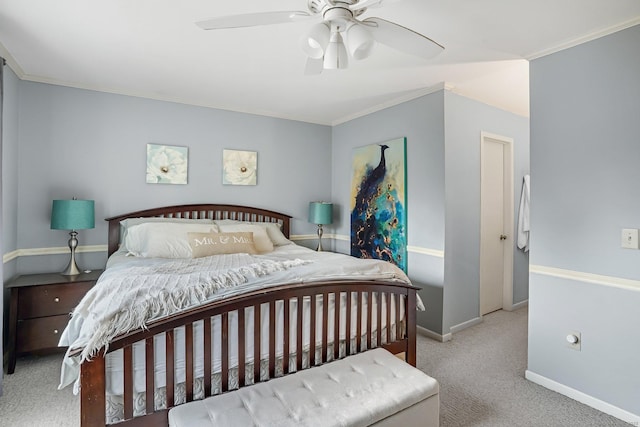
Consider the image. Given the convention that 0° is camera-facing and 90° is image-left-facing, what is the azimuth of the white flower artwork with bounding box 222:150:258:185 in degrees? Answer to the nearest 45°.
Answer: approximately 0°

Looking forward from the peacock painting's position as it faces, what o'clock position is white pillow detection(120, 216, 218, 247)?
The white pillow is roughly at 1 o'clock from the peacock painting.

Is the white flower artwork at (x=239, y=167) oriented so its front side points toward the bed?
yes

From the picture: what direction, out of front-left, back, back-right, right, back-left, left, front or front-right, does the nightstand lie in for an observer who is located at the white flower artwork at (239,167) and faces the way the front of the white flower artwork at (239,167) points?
front-right

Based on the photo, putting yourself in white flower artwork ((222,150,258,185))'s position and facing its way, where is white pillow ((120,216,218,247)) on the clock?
The white pillow is roughly at 2 o'clock from the white flower artwork.

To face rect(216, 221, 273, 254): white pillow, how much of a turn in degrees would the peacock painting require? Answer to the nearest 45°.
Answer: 0° — it already faces it

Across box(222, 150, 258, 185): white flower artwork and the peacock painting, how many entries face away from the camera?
0

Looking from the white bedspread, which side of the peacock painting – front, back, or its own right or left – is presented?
front

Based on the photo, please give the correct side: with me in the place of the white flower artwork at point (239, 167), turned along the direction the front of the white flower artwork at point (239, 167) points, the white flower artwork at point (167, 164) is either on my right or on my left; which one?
on my right

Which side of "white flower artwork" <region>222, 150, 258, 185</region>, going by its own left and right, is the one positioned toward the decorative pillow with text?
front

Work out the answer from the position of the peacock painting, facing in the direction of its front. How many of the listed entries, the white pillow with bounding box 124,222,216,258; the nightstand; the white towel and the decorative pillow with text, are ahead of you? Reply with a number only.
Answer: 3
